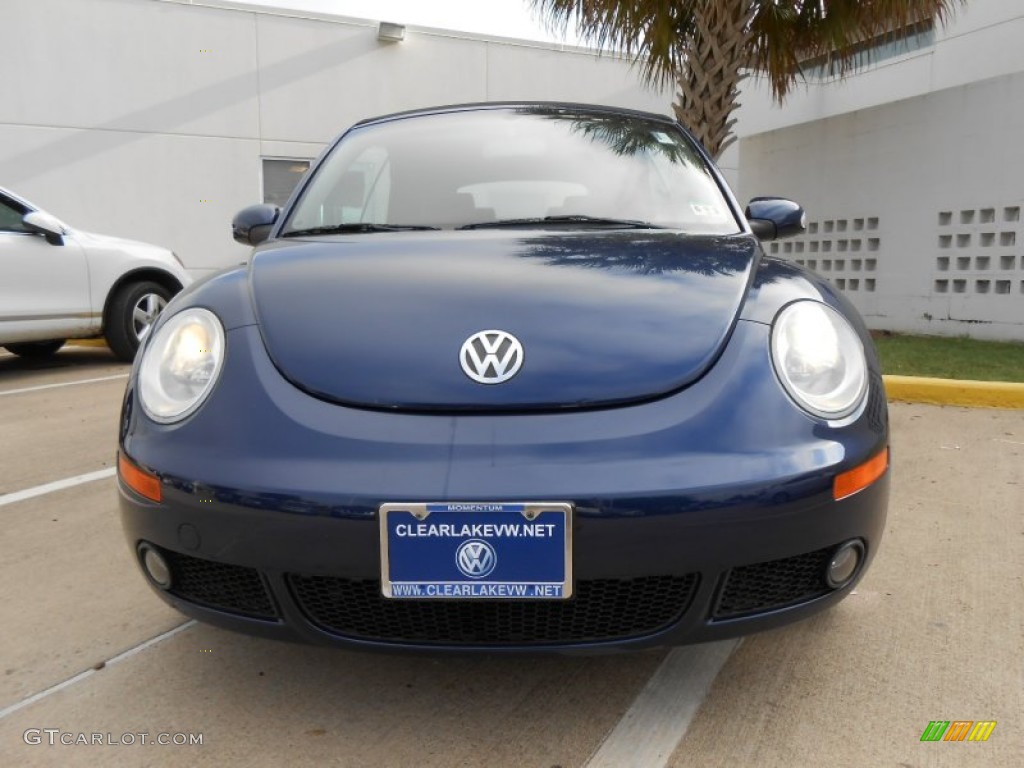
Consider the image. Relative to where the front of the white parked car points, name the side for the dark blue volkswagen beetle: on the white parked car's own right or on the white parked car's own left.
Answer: on the white parked car's own right

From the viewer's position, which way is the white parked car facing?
facing away from the viewer and to the right of the viewer

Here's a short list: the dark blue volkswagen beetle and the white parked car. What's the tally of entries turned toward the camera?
1

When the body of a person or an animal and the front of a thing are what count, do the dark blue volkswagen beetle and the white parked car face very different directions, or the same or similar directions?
very different directions

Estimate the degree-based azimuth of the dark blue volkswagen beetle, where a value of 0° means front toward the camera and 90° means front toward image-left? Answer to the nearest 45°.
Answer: approximately 0°

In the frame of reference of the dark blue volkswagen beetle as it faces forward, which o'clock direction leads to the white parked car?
The white parked car is roughly at 5 o'clock from the dark blue volkswagen beetle.

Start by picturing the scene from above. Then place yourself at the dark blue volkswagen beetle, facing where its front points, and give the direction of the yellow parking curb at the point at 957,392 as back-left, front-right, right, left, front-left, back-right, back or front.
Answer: back-left

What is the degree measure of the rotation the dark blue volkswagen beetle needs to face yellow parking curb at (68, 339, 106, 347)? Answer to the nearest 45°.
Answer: approximately 135° to its right
